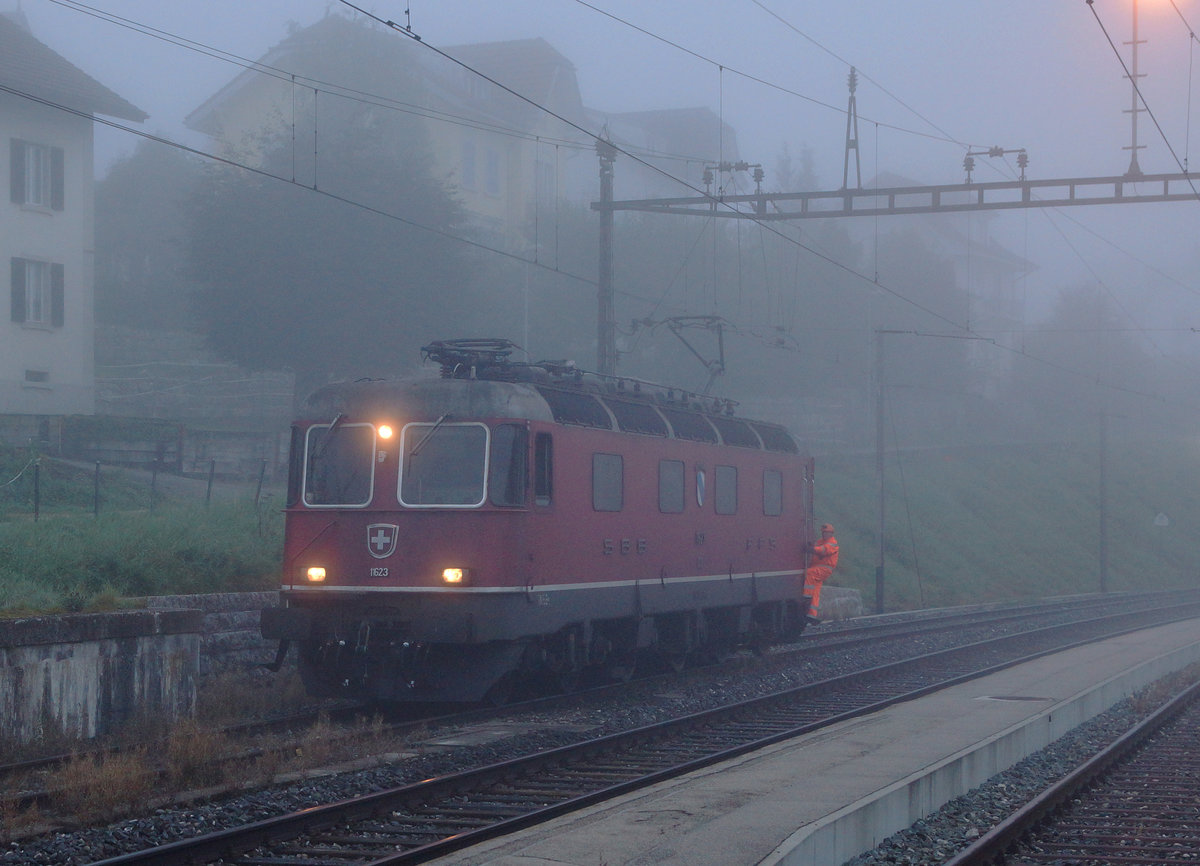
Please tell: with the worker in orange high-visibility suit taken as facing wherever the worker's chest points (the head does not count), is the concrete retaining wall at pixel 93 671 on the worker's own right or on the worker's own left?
on the worker's own left

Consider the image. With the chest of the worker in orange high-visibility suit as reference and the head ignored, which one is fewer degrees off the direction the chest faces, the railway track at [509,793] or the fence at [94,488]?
the fence

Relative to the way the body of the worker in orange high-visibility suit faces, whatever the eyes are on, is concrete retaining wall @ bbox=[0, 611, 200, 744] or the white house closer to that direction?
the white house

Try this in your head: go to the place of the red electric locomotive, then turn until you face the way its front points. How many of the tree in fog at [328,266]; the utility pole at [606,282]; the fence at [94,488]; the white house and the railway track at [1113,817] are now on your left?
1

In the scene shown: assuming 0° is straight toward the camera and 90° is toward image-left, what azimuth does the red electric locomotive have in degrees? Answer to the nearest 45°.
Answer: approximately 45°

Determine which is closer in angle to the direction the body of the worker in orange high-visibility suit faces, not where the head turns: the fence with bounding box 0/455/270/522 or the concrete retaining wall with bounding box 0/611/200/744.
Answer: the fence

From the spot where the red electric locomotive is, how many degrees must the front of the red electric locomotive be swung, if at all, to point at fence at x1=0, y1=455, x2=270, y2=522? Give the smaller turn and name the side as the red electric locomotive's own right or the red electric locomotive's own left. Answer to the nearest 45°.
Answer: approximately 90° to the red electric locomotive's own right

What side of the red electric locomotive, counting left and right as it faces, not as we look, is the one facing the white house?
right

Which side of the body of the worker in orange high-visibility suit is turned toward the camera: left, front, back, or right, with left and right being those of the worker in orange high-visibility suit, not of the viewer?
left
